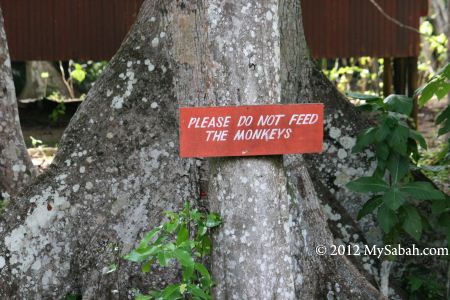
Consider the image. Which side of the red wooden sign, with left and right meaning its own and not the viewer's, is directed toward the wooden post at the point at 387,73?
back

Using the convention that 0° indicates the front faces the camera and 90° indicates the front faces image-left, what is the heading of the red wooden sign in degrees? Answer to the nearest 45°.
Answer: approximately 0°

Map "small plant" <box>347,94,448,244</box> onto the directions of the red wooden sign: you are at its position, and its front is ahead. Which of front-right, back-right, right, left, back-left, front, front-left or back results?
back-left

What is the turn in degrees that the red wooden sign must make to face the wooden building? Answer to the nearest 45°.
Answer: approximately 180°

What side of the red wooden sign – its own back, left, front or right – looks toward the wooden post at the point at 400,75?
back

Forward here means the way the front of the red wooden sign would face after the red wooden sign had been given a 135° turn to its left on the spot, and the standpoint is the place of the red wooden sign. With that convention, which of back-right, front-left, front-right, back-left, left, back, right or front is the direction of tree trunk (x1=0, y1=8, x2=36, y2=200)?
left
